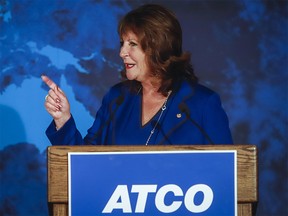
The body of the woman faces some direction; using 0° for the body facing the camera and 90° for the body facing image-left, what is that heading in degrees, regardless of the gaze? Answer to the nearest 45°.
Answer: approximately 45°

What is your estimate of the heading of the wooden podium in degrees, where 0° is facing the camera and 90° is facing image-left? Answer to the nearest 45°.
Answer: approximately 0°

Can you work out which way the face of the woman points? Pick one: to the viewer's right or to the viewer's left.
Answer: to the viewer's left
